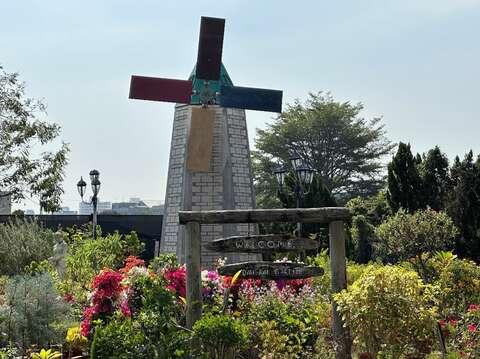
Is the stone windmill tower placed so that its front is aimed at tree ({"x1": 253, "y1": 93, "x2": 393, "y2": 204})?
no

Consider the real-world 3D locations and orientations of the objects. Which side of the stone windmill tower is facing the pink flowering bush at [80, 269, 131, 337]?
front

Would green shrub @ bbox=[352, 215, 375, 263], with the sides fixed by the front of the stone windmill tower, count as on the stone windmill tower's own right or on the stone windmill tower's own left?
on the stone windmill tower's own left

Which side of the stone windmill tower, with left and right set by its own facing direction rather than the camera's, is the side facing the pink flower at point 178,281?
front

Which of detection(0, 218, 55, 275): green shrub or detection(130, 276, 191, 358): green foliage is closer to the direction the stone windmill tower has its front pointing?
the green foliage

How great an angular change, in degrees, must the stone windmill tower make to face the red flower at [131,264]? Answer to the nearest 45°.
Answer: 0° — it already faces it

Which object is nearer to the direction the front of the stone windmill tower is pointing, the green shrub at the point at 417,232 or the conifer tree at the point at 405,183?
the green shrub

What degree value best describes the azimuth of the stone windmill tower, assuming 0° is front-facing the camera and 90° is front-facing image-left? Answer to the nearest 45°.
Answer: approximately 0°

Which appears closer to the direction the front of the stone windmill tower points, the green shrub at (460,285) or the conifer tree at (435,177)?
the green shrub

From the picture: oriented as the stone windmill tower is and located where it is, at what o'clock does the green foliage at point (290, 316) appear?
The green foliage is roughly at 12 o'clock from the stone windmill tower.

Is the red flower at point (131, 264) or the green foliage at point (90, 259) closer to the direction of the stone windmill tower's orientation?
the red flower

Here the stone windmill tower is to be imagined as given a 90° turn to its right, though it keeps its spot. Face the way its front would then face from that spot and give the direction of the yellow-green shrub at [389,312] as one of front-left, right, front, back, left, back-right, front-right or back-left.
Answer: left

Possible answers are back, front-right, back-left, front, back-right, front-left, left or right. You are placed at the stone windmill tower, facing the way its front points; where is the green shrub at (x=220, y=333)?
front

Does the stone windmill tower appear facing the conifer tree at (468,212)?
no

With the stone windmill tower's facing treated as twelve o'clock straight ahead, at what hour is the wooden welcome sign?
The wooden welcome sign is roughly at 12 o'clock from the stone windmill tower.

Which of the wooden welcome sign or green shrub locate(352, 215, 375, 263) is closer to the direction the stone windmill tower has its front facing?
the wooden welcome sign

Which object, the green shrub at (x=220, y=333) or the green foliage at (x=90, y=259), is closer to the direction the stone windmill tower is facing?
the green shrub

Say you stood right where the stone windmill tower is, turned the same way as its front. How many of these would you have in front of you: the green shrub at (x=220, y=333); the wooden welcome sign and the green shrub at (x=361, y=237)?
2

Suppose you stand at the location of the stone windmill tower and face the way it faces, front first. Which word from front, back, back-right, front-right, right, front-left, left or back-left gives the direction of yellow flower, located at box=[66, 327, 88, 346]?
front

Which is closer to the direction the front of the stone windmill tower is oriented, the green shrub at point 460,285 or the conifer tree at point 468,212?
the green shrub
